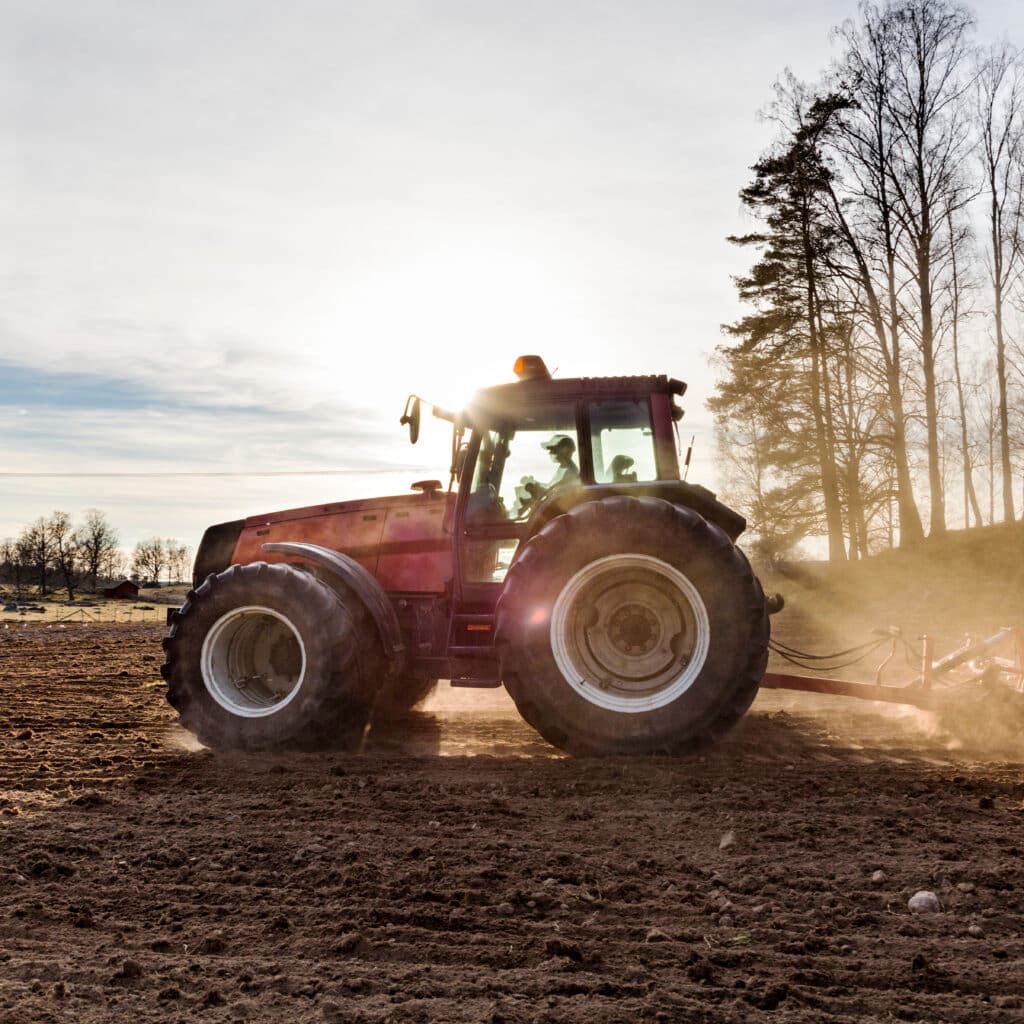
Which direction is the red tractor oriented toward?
to the viewer's left

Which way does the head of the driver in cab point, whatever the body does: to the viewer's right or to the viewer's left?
to the viewer's left

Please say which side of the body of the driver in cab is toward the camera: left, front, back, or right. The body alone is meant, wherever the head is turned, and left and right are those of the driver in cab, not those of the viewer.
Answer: left
